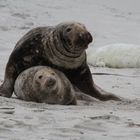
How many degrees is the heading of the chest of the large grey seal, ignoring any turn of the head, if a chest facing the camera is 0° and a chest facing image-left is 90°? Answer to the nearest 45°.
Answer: approximately 315°
